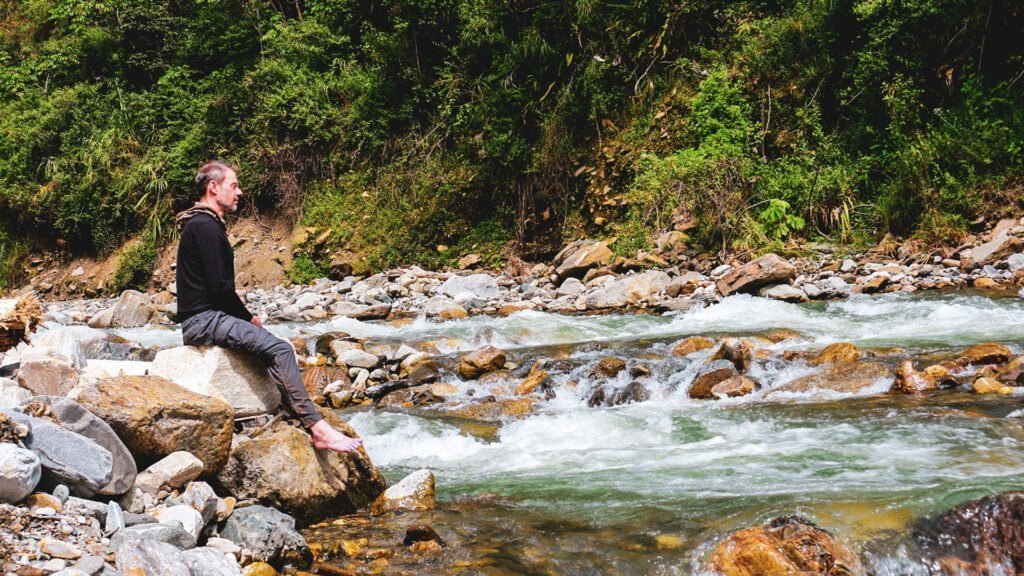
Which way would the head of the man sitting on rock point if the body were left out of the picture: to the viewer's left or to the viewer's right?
to the viewer's right

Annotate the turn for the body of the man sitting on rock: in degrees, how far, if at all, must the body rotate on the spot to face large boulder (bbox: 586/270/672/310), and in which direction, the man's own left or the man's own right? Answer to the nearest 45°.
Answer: approximately 45° to the man's own left

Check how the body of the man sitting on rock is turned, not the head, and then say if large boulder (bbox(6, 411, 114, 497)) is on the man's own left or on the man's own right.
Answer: on the man's own right

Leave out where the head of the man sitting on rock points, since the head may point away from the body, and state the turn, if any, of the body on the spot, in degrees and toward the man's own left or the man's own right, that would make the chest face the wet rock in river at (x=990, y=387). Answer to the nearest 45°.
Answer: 0° — they already face it

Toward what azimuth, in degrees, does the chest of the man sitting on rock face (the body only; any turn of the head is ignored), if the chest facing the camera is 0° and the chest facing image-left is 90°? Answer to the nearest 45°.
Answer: approximately 270°

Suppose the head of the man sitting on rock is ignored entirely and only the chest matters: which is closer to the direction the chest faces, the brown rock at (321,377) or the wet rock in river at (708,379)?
the wet rock in river

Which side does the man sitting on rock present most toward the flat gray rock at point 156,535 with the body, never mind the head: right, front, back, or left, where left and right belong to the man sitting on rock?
right

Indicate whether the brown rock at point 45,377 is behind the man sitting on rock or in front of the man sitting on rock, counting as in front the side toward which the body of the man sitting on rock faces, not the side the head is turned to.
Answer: behind

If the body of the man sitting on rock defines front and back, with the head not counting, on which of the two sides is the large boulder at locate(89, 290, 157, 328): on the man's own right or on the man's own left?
on the man's own left
